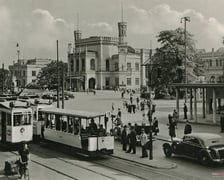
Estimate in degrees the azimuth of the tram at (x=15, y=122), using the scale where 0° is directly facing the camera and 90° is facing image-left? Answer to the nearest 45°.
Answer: approximately 315°

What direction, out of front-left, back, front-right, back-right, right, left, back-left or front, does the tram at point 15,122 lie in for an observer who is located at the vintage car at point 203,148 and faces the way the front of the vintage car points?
front-left

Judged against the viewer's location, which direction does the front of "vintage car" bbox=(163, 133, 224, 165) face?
facing away from the viewer and to the left of the viewer

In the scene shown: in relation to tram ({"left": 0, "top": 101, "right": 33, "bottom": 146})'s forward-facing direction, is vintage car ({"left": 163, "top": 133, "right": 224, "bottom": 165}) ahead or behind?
ahead

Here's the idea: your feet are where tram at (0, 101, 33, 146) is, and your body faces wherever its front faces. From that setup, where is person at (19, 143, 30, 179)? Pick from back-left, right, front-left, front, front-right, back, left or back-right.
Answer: front-right

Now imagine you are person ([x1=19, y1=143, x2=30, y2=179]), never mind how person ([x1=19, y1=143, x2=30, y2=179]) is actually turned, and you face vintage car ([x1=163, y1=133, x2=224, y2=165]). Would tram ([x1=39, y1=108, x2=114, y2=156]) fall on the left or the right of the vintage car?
left
